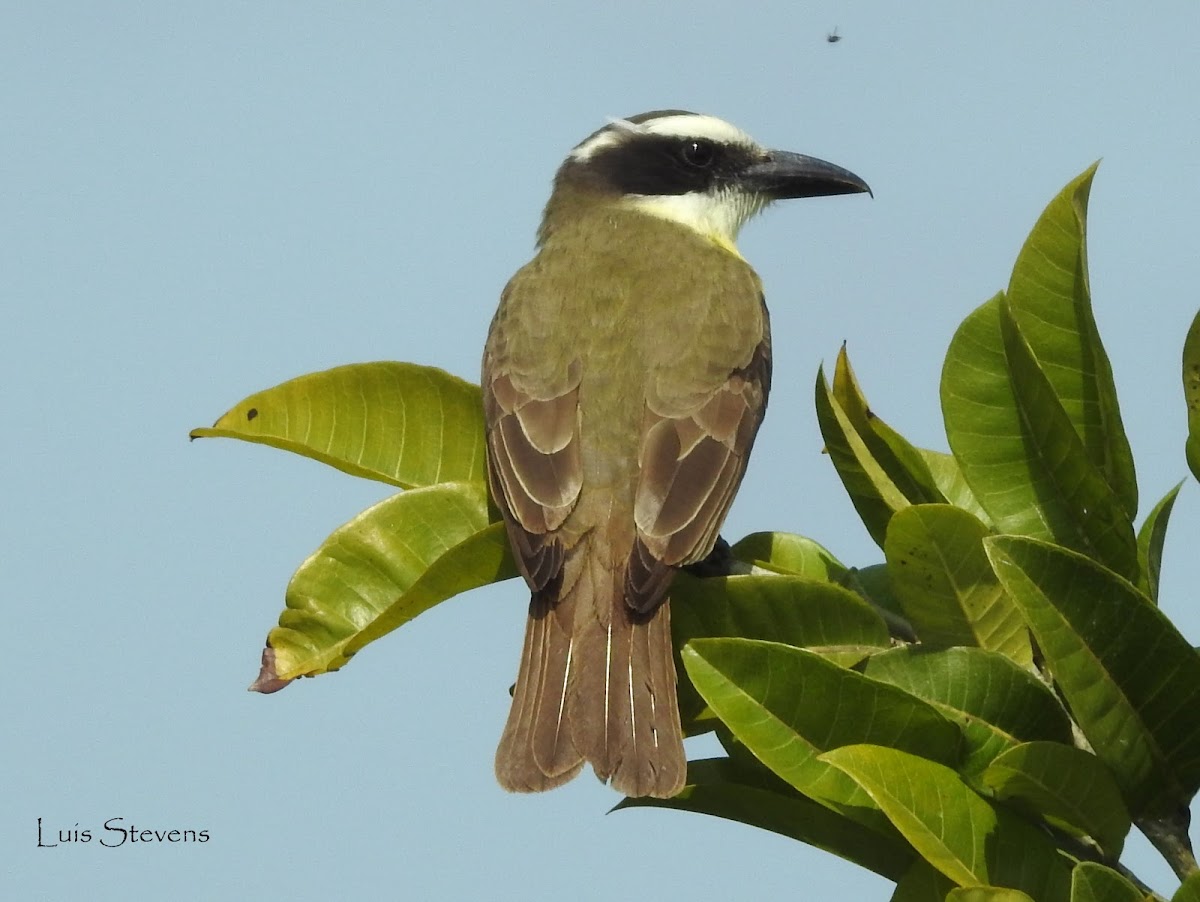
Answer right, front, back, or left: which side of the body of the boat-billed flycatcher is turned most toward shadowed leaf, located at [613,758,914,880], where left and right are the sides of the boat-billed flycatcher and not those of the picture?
right

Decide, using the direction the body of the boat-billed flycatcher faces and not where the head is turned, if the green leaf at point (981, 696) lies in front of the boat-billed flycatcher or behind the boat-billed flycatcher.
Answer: behind

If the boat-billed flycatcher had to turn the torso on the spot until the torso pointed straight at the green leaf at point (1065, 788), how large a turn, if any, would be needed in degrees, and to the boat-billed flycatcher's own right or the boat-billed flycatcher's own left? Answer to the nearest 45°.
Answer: approximately 135° to the boat-billed flycatcher's own right

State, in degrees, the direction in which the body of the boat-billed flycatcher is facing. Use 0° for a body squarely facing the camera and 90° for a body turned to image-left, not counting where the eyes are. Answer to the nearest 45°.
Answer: approximately 180°

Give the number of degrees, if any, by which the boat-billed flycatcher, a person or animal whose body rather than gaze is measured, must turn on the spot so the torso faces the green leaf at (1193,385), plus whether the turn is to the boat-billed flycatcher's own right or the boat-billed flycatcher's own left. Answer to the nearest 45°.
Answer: approximately 135° to the boat-billed flycatcher's own right

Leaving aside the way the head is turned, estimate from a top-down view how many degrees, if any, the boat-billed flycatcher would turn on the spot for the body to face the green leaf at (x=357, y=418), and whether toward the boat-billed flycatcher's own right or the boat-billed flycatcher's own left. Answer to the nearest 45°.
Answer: approximately 135° to the boat-billed flycatcher's own left

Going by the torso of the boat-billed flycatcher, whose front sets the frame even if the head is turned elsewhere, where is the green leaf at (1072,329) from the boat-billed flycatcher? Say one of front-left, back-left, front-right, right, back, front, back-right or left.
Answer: back-right

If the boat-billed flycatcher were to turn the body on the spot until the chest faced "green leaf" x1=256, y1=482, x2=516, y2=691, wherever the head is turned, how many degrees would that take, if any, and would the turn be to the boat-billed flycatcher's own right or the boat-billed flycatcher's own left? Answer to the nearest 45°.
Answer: approximately 135° to the boat-billed flycatcher's own left
